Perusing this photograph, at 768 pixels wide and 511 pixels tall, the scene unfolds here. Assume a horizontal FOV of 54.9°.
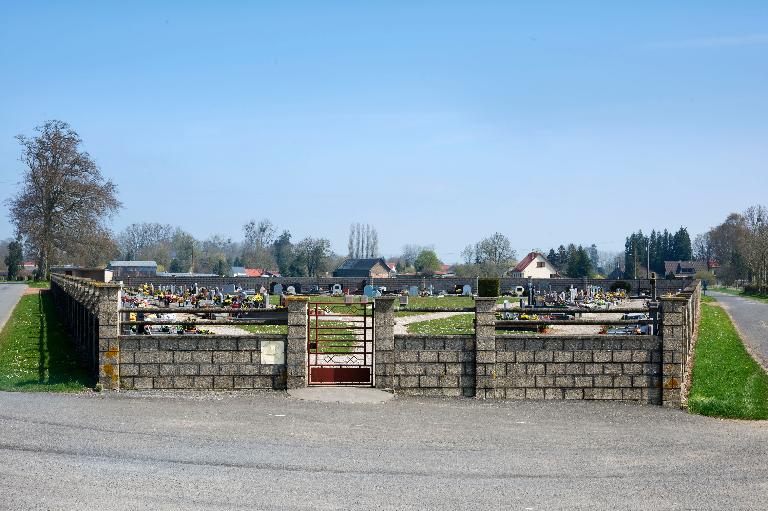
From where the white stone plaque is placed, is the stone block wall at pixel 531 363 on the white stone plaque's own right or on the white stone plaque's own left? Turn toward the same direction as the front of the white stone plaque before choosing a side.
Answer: on the white stone plaque's own left

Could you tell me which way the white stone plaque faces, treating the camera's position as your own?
facing the viewer

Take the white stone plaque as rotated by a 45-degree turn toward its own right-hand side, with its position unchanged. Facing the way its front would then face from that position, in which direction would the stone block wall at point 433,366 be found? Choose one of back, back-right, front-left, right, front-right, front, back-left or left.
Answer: back-left

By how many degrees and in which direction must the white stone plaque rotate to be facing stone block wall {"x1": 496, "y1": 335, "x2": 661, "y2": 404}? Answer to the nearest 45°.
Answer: approximately 90° to its left
